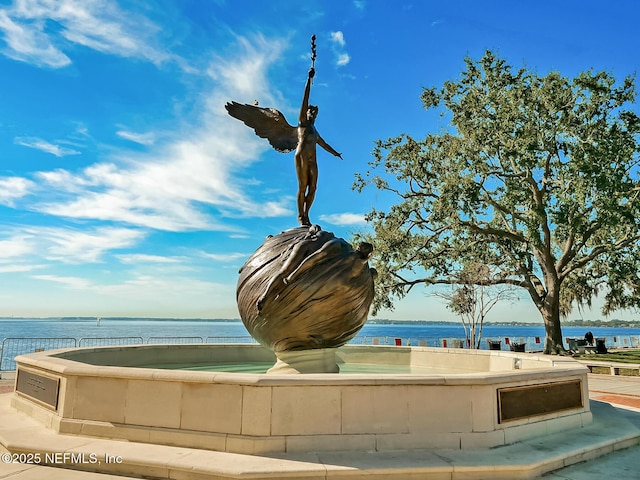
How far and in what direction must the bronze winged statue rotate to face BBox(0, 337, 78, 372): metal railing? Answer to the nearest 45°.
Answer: approximately 180°

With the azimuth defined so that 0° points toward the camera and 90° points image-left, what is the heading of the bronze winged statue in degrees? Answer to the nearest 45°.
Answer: approximately 315°
